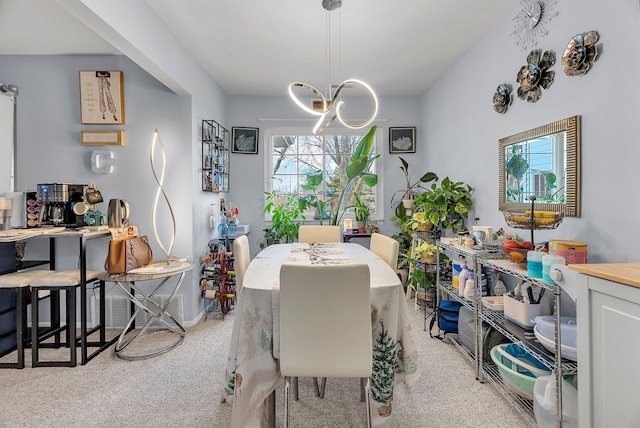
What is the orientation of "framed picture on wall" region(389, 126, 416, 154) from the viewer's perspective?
toward the camera

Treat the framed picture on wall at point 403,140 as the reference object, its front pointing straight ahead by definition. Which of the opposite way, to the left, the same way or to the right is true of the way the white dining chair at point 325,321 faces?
the opposite way

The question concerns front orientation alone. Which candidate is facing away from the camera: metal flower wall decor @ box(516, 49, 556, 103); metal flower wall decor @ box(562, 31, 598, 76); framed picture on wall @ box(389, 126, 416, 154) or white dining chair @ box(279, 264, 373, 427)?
the white dining chair

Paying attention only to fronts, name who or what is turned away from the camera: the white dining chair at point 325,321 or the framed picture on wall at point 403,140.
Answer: the white dining chair

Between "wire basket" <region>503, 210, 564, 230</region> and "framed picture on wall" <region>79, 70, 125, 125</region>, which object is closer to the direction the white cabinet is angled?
the framed picture on wall

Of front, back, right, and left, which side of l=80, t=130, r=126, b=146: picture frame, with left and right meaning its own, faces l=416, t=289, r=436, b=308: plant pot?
left

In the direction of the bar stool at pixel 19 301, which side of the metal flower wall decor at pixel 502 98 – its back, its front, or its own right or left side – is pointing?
front

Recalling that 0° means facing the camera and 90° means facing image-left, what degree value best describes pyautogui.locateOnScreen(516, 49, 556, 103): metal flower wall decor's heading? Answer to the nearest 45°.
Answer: approximately 45°

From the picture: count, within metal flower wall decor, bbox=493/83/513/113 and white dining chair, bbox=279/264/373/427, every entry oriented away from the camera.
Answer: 1

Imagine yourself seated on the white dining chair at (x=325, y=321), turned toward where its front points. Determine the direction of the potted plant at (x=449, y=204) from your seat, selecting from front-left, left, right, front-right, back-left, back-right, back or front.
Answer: front-right

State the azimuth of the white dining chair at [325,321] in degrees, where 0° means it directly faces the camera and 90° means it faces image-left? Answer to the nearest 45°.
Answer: approximately 180°

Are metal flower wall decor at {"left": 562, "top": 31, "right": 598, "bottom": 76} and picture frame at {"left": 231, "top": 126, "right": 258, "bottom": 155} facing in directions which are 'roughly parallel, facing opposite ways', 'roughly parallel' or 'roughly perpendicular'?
roughly perpendicular

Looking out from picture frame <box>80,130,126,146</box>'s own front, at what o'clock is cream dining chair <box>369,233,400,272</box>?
The cream dining chair is roughly at 9 o'clock from the picture frame.

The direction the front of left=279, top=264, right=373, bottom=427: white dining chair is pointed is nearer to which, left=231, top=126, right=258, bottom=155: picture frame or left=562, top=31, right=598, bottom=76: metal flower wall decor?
the picture frame
